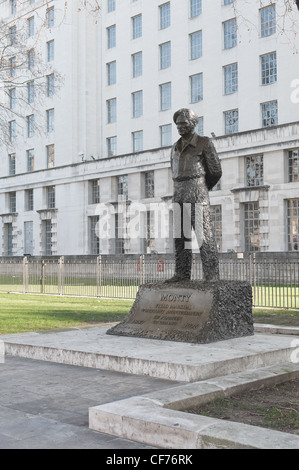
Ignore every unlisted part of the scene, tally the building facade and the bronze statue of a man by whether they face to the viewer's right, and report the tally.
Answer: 0

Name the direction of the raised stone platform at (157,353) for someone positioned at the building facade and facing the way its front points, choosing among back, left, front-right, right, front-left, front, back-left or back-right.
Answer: front-left

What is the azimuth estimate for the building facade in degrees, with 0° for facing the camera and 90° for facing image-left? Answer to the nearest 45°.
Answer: approximately 45°

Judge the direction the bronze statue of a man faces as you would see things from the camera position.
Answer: facing the viewer and to the left of the viewer

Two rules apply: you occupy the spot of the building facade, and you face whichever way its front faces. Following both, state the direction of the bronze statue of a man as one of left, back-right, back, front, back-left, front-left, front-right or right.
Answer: front-left

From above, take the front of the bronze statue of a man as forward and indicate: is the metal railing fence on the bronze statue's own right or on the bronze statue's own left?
on the bronze statue's own right

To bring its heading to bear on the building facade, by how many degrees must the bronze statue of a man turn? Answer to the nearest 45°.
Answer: approximately 135° to its right

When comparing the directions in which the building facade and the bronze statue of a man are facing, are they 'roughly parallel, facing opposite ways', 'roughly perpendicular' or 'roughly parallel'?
roughly parallel
